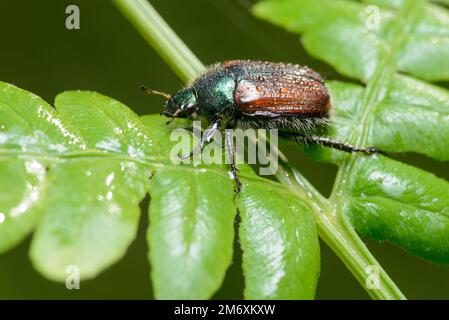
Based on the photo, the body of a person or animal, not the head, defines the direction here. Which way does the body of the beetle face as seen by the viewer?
to the viewer's left
